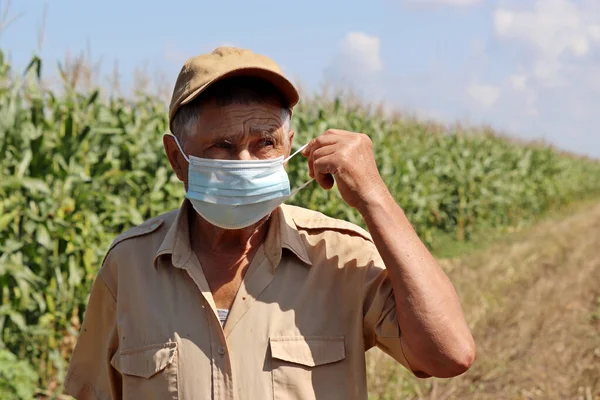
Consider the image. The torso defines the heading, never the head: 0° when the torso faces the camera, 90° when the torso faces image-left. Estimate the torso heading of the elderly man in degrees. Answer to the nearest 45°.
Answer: approximately 0°
